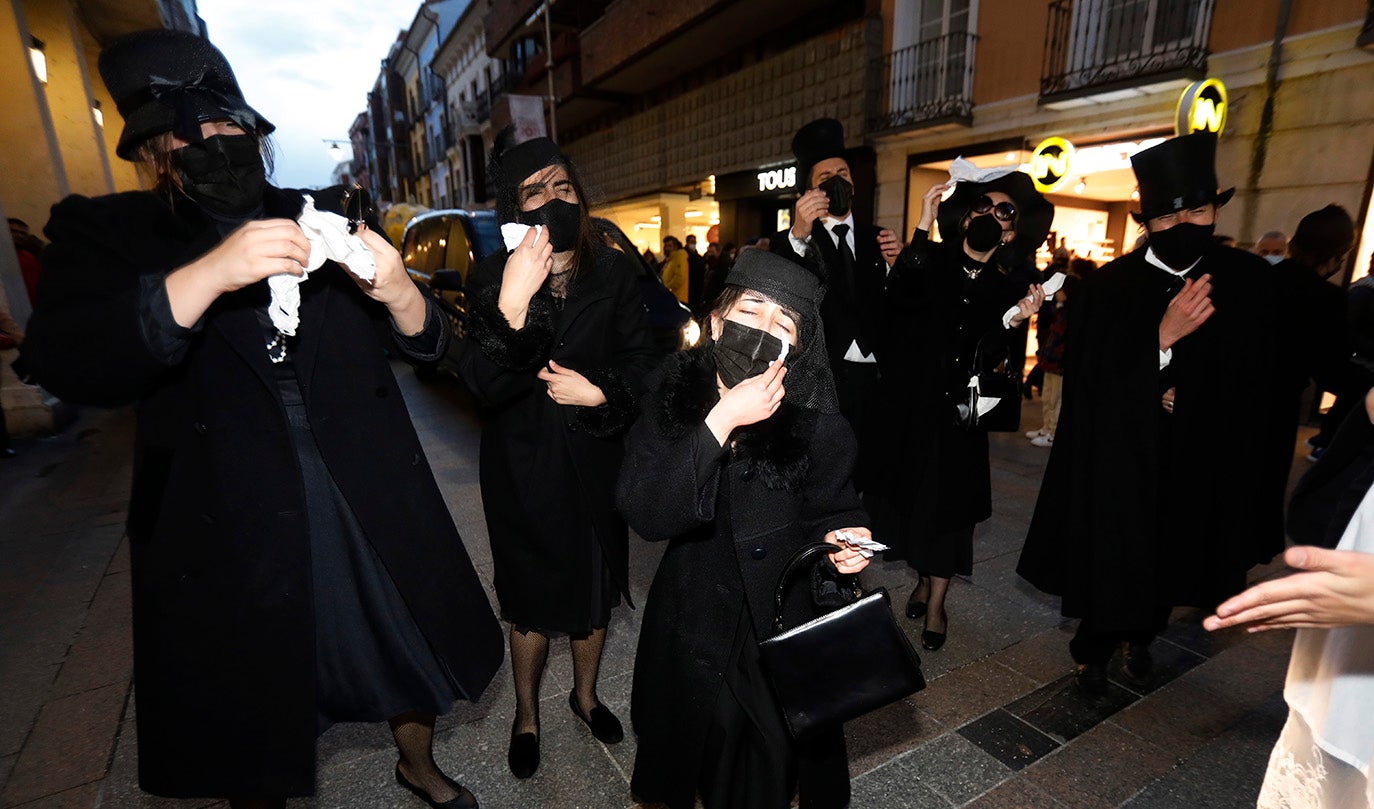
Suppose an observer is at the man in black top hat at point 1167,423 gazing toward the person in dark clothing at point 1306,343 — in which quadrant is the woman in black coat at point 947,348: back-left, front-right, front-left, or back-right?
back-left

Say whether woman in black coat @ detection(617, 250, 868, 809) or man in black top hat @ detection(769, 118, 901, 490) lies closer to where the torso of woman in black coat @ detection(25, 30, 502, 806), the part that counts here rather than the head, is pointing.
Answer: the woman in black coat

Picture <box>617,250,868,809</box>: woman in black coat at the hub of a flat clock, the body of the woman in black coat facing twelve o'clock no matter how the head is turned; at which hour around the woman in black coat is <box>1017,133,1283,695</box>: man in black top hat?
The man in black top hat is roughly at 8 o'clock from the woman in black coat.

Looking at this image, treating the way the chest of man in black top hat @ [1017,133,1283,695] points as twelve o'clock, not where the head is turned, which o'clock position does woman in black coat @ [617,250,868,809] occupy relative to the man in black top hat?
The woman in black coat is roughly at 1 o'clock from the man in black top hat.

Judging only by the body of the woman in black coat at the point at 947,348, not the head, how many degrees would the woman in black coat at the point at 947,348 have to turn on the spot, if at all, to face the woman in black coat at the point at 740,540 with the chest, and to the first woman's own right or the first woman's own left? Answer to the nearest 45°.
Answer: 0° — they already face them

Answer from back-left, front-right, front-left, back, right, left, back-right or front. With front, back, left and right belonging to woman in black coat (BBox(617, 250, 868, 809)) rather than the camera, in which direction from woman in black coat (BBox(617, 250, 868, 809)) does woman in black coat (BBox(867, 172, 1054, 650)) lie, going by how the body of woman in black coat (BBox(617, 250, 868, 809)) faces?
back-left

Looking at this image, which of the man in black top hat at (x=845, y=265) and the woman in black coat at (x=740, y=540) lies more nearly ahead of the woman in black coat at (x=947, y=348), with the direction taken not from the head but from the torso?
the woman in black coat

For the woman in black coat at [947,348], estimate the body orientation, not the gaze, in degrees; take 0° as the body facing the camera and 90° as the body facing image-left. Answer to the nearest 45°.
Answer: approximately 0°

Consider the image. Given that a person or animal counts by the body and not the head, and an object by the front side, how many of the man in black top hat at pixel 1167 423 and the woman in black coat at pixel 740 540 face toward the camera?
2
